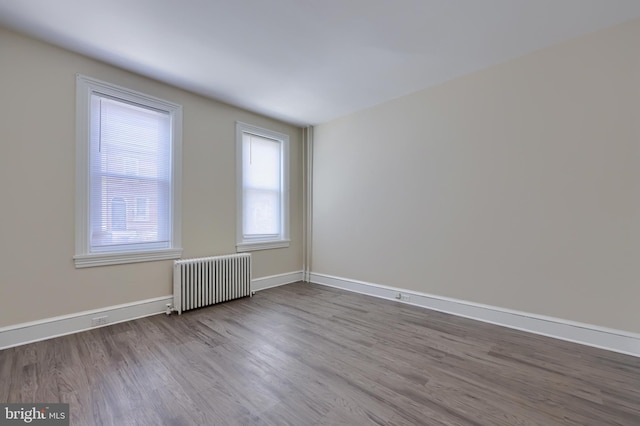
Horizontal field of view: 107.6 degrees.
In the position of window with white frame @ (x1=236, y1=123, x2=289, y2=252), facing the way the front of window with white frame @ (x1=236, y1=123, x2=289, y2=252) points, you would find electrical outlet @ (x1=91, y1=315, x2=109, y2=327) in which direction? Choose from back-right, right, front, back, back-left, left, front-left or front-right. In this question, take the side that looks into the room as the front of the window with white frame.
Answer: right

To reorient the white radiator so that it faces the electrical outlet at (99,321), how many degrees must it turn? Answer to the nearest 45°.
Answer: approximately 135° to its right

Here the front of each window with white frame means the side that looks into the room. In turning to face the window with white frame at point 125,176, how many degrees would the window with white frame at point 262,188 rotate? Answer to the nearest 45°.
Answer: approximately 90° to its right

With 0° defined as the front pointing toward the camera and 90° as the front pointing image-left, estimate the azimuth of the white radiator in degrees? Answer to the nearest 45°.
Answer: approximately 315°

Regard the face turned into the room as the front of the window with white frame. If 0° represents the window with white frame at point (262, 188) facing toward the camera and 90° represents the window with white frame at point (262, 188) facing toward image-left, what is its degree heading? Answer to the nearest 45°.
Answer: approximately 315°
